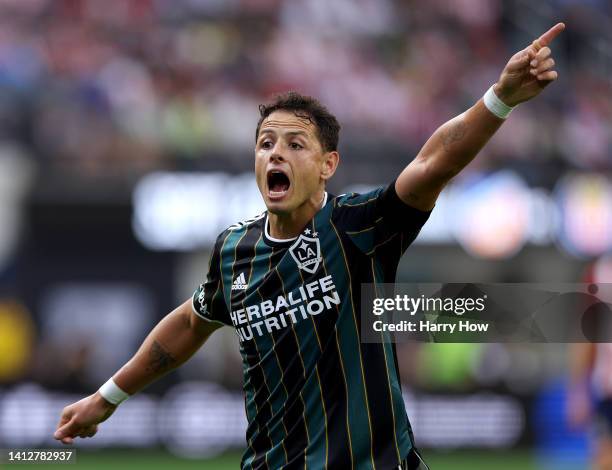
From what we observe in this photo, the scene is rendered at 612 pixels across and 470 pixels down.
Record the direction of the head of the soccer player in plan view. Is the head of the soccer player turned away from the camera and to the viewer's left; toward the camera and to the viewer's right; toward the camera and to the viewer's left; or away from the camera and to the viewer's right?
toward the camera and to the viewer's left

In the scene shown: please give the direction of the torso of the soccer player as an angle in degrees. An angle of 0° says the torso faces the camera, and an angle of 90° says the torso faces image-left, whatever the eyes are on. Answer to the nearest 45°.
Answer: approximately 45°
